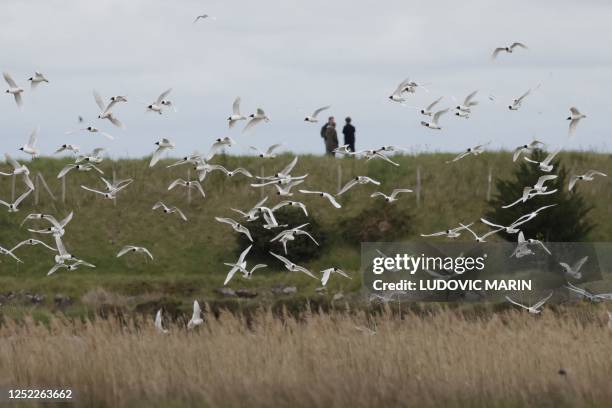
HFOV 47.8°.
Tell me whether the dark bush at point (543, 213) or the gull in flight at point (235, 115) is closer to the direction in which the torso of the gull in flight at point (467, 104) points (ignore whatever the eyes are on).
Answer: the gull in flight

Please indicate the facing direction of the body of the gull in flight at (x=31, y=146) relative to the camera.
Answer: to the viewer's left

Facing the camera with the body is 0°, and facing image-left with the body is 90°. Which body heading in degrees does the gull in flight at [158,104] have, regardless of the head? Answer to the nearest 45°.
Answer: approximately 90°

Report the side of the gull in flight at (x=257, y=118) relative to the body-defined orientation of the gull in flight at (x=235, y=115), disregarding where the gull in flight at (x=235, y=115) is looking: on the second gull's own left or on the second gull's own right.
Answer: on the second gull's own left

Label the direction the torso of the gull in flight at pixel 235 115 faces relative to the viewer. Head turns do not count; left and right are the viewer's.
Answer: facing to the left of the viewer

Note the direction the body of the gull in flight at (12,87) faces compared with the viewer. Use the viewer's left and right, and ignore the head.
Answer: facing to the left of the viewer

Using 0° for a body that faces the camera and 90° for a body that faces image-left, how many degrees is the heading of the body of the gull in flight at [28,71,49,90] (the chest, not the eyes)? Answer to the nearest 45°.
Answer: approximately 90°

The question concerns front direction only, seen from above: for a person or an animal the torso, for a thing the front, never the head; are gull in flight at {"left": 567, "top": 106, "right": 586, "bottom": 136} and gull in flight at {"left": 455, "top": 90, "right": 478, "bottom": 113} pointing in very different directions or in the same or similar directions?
same or similar directions
